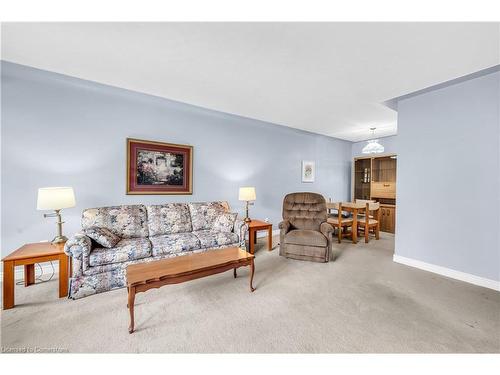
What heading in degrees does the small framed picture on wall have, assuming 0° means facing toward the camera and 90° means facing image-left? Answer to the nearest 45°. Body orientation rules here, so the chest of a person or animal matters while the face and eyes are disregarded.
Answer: approximately 315°

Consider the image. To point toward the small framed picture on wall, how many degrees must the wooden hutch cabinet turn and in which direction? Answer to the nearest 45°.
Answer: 0° — it already faces it

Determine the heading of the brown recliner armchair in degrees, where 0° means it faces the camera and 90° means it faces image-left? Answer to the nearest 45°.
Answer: approximately 0°

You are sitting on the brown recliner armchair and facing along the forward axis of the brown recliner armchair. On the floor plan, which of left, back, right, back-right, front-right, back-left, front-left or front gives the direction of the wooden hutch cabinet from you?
back-left

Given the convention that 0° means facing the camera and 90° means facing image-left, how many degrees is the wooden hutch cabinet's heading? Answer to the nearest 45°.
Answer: approximately 45°

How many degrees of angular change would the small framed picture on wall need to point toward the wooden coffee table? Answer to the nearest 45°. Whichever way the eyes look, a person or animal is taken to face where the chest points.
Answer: approximately 45° to its right
